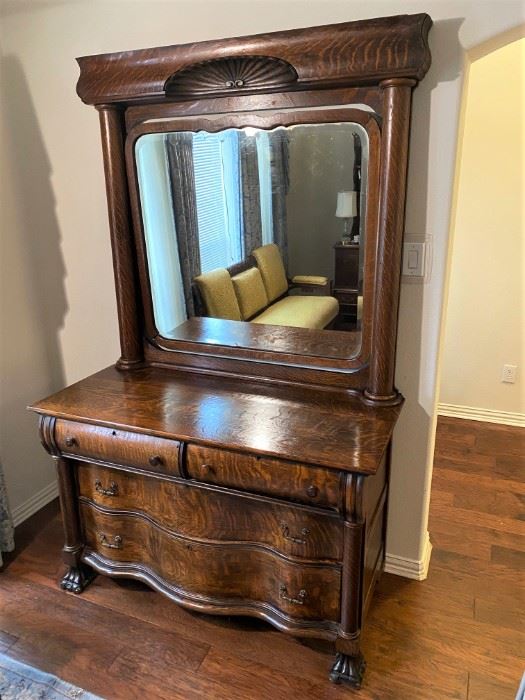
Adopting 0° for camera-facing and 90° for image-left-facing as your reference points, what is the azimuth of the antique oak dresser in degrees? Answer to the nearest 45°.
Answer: approximately 45°
